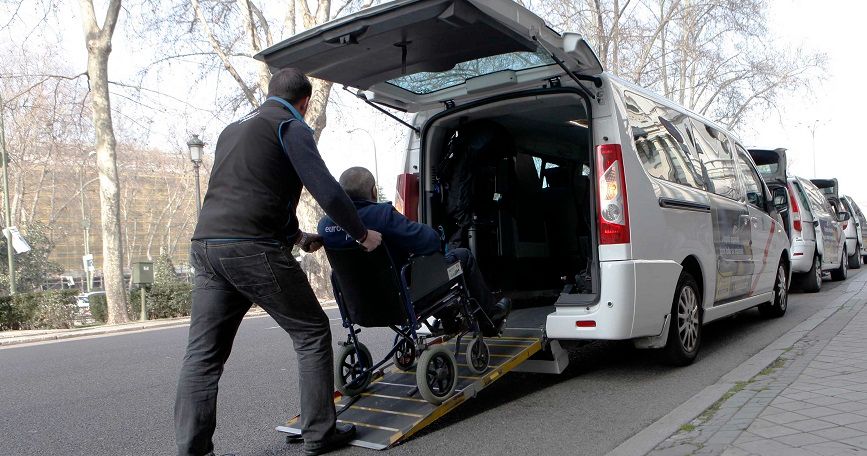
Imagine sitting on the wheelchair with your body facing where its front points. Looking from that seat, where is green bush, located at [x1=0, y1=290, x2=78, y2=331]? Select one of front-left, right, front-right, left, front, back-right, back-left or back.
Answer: left

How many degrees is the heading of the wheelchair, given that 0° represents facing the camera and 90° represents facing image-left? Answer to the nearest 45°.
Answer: approximately 225°

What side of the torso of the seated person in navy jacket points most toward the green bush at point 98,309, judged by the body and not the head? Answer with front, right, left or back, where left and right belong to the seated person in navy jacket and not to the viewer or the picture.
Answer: left

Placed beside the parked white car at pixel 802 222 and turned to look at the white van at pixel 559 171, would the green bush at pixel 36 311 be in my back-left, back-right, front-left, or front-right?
front-right

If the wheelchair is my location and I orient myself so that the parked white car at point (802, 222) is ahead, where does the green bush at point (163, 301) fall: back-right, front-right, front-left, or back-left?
front-left

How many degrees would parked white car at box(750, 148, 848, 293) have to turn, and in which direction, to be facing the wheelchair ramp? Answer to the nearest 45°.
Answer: approximately 135° to its right

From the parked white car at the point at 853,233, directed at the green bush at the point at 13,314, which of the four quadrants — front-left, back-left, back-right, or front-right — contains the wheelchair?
front-left

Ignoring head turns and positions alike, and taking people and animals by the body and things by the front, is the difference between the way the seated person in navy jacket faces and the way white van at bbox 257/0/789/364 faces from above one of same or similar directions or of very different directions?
same or similar directions

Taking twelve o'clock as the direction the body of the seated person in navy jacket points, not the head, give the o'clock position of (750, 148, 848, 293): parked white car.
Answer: The parked white car is roughly at 12 o'clock from the seated person in navy jacket.

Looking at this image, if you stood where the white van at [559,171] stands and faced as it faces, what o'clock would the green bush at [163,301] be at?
The green bush is roughly at 9 o'clock from the white van.

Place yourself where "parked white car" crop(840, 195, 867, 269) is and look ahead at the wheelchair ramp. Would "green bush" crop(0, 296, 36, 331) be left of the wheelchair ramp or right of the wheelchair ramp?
right

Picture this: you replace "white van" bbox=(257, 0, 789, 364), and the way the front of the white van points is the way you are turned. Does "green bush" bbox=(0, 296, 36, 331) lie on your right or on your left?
on your left

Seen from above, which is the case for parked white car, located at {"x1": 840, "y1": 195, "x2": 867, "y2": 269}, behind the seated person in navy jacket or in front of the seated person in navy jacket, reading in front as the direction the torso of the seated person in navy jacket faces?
in front

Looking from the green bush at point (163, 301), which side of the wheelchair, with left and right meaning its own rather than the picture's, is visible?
left

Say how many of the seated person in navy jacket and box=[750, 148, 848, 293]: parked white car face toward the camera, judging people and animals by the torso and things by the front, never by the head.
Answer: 0

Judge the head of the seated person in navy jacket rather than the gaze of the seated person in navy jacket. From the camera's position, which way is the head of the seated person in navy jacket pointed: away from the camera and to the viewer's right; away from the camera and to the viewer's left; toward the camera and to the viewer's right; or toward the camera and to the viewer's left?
away from the camera and to the viewer's right
